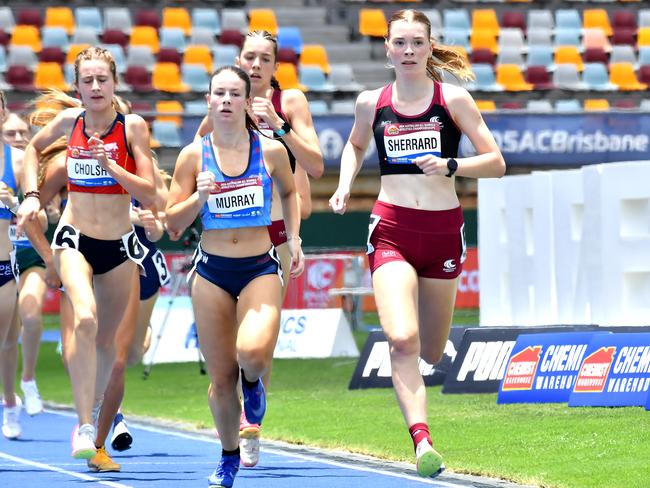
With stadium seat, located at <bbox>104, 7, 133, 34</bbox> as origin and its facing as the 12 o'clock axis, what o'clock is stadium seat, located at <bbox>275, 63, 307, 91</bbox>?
stadium seat, located at <bbox>275, 63, 307, 91</bbox> is roughly at 10 o'clock from stadium seat, located at <bbox>104, 7, 133, 34</bbox>.

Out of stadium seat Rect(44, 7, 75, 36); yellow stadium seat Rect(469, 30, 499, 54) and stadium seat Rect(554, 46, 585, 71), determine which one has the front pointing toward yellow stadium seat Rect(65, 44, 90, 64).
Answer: stadium seat Rect(44, 7, 75, 36)

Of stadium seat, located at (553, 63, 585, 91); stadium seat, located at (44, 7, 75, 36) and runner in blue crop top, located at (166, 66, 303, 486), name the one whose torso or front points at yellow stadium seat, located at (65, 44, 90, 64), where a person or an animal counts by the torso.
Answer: stadium seat, located at (44, 7, 75, 36)

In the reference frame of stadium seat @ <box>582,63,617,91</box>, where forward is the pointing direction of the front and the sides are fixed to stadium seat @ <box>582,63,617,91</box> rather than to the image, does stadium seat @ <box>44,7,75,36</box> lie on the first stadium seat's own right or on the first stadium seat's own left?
on the first stadium seat's own right

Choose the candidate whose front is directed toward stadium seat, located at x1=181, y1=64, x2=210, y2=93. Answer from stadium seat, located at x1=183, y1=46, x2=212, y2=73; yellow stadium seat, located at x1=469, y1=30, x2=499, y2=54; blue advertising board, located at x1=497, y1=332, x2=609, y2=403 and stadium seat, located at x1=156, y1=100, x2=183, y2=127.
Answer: stadium seat, located at x1=183, y1=46, x2=212, y2=73

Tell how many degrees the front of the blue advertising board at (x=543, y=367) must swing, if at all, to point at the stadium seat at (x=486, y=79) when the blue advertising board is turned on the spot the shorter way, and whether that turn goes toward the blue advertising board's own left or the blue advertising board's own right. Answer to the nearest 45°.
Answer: approximately 180°

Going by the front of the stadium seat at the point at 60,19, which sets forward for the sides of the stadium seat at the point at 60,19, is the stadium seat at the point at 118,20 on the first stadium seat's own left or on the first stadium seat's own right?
on the first stadium seat's own left

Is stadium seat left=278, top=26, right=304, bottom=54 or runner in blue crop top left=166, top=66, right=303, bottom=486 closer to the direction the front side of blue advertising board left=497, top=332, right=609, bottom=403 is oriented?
the runner in blue crop top

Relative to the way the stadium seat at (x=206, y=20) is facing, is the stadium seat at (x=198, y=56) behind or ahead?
ahead

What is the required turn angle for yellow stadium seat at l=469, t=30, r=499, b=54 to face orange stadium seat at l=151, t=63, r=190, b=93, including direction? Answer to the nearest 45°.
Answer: approximately 90° to its right
